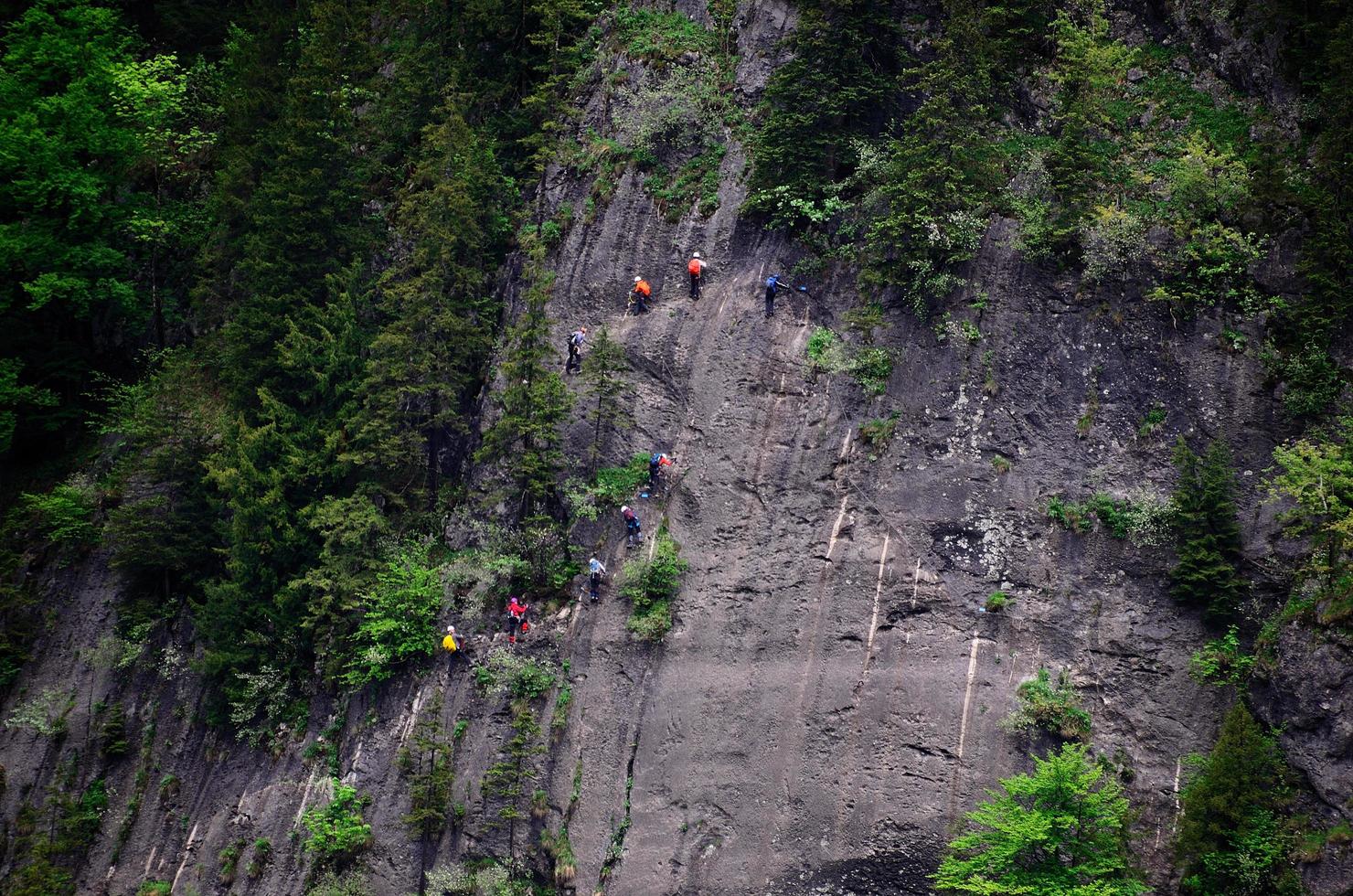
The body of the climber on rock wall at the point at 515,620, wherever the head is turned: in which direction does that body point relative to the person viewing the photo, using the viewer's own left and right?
facing away from the viewer and to the right of the viewer

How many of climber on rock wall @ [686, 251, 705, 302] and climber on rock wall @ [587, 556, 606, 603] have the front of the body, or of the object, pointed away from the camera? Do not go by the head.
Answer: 2

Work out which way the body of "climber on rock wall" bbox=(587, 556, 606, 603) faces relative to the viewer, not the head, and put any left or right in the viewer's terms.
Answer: facing away from the viewer

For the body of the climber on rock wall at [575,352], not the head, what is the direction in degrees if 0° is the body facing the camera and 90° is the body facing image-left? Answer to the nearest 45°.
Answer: approximately 225°

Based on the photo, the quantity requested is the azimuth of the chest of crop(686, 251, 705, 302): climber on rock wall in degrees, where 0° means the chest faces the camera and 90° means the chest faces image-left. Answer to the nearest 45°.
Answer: approximately 180°

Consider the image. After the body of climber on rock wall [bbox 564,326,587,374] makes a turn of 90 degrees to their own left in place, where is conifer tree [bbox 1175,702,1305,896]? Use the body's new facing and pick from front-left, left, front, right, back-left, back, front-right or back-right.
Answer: back
